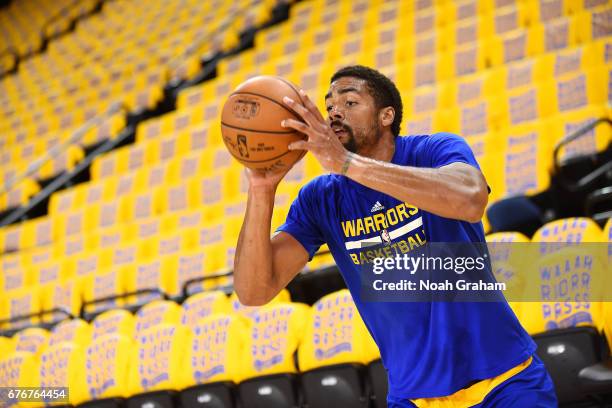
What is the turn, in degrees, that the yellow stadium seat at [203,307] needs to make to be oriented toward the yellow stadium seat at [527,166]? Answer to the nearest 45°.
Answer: approximately 90° to its left

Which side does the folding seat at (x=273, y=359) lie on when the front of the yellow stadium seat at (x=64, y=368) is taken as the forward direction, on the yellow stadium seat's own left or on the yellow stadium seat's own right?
on the yellow stadium seat's own left

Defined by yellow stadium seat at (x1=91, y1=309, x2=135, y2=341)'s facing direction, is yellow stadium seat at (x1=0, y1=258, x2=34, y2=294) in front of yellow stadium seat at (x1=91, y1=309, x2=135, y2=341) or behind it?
behind

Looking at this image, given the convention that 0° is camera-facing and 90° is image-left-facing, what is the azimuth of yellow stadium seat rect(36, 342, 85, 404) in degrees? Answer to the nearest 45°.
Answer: approximately 45°

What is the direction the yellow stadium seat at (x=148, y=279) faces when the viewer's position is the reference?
facing the viewer and to the left of the viewer

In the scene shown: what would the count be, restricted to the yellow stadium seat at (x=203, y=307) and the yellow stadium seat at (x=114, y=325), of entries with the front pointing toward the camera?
2

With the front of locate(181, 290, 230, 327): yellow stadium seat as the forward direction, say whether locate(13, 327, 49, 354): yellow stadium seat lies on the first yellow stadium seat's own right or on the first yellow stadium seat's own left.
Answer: on the first yellow stadium seat's own right

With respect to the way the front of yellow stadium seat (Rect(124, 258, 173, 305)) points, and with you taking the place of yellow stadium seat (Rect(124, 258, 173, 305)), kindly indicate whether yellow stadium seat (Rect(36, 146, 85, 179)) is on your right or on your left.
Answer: on your right

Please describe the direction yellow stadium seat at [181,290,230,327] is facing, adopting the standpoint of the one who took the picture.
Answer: facing the viewer

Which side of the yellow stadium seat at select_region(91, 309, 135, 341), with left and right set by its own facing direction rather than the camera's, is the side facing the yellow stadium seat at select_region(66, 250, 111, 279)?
back

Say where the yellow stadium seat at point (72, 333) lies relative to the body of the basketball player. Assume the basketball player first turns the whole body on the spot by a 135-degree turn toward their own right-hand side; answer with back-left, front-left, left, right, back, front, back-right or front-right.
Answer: front-left

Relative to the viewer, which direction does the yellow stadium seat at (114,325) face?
toward the camera

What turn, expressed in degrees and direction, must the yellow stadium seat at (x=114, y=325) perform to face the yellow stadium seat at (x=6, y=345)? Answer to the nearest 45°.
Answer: approximately 135° to its right

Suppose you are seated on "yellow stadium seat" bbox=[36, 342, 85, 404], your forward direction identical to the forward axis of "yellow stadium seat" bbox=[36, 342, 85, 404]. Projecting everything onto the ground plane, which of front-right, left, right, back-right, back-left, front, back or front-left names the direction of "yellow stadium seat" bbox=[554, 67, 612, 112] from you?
back-left
